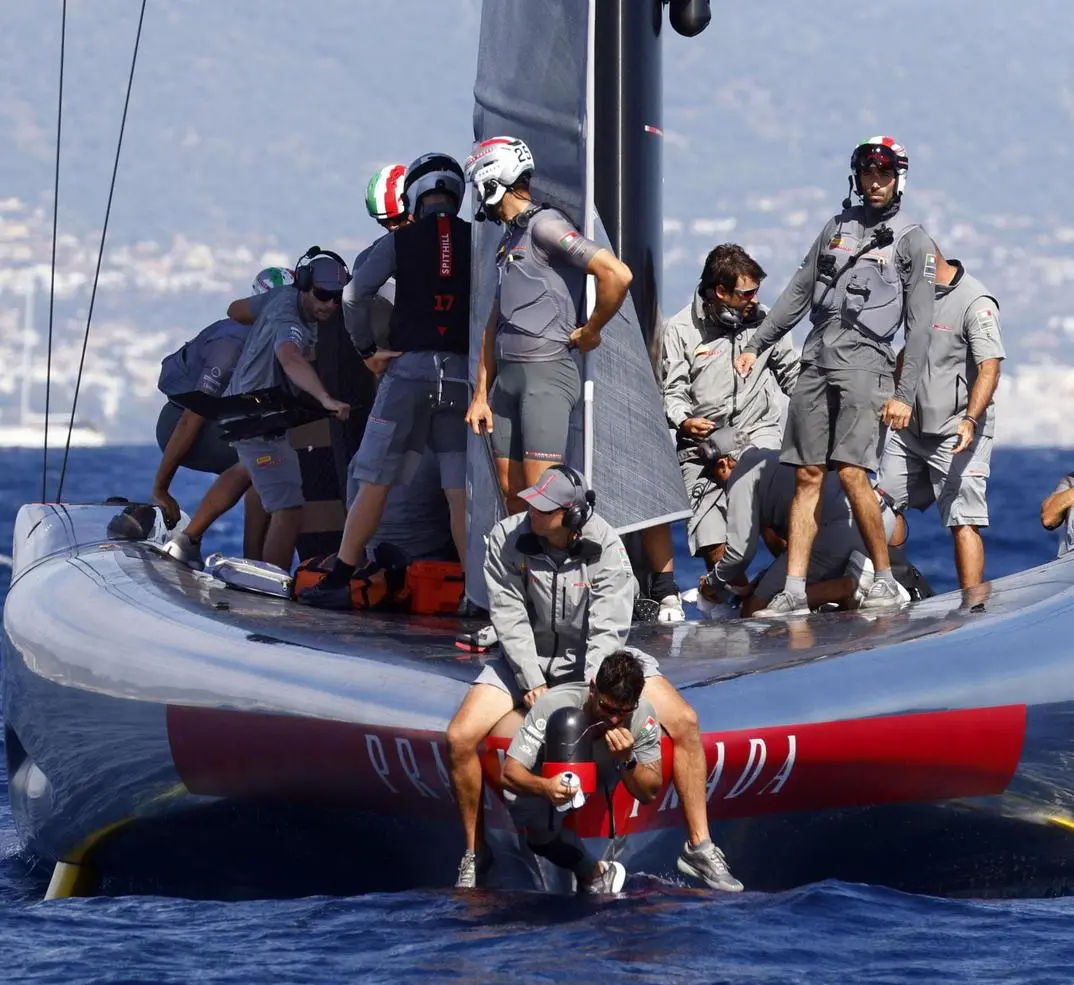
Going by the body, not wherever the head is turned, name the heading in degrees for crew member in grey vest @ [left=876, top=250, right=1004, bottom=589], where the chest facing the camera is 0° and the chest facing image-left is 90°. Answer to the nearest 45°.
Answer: approximately 45°

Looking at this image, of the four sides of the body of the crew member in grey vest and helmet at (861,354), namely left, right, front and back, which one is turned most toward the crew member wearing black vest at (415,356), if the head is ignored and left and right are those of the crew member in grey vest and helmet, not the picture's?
right

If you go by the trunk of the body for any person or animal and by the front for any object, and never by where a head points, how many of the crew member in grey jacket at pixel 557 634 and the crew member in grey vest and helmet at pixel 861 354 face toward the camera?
2

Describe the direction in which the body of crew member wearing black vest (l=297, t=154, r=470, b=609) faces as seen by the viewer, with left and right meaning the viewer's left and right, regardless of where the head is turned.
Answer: facing away from the viewer

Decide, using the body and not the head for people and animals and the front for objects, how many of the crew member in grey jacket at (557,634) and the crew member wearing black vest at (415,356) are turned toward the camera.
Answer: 1
